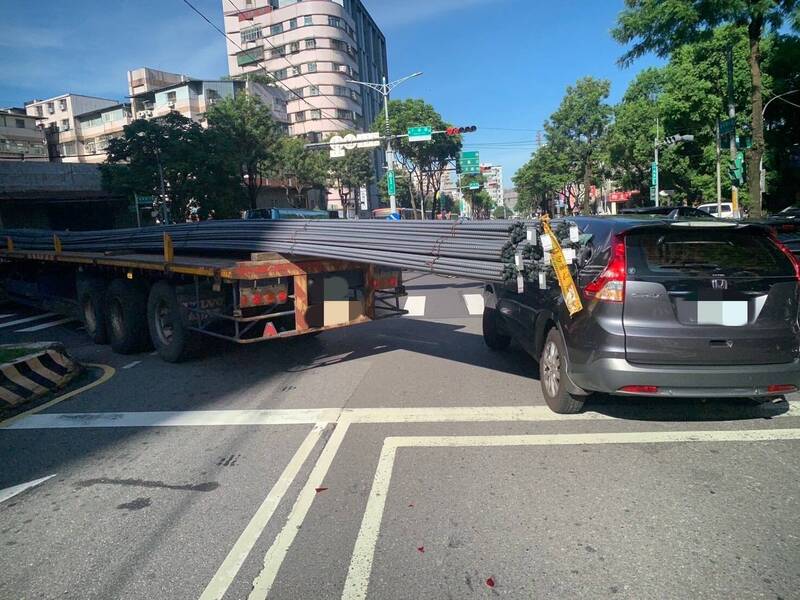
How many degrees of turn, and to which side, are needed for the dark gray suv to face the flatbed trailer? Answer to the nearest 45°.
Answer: approximately 45° to its left

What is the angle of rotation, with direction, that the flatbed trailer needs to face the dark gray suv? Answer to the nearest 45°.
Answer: approximately 180°

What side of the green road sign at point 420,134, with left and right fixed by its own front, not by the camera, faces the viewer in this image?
front

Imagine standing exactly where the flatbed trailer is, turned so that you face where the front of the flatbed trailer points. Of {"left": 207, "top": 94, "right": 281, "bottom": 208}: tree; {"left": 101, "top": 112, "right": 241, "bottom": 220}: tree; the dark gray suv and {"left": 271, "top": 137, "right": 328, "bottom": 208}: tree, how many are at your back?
1

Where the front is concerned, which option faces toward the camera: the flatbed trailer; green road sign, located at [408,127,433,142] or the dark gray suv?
the green road sign

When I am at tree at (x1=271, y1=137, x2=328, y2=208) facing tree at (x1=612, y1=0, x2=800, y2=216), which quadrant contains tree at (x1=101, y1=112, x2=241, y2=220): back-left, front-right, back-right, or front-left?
front-right

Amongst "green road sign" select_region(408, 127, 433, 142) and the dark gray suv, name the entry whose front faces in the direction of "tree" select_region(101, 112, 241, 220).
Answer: the dark gray suv

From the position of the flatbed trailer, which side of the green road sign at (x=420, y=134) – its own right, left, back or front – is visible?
front

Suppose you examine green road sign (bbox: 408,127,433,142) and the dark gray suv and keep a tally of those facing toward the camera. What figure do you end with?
1

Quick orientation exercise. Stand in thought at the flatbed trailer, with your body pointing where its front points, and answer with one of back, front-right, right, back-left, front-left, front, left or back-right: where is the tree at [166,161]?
front-right

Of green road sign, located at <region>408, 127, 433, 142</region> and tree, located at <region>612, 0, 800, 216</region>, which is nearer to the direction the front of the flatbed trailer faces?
the green road sign

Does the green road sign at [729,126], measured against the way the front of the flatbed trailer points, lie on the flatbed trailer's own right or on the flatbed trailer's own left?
on the flatbed trailer's own right

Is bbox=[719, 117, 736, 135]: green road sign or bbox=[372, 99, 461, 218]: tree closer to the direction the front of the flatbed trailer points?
the tree

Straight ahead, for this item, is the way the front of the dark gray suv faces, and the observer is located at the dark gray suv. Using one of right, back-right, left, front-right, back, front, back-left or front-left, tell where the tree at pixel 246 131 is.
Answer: front

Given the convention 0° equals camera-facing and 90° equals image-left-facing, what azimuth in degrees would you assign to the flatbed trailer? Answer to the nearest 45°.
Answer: approximately 135°

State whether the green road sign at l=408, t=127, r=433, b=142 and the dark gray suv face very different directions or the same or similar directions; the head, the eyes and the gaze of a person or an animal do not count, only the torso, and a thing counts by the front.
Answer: very different directions

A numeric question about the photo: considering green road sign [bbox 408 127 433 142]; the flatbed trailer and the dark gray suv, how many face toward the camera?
1

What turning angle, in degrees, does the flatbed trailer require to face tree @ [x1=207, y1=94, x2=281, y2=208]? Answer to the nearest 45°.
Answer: approximately 45° to its right

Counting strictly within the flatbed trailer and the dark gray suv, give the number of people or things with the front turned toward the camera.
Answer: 0

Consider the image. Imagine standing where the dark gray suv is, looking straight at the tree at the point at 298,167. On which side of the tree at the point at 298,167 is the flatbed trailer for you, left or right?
left
